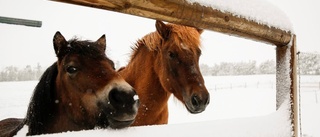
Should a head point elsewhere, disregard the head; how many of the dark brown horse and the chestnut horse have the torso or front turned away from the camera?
0

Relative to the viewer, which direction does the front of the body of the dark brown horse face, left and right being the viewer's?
facing the viewer and to the right of the viewer

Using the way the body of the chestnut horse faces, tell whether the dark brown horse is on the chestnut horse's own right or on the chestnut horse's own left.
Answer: on the chestnut horse's own right

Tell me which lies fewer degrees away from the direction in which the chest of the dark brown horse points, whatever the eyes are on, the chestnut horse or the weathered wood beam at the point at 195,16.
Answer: the weathered wood beam

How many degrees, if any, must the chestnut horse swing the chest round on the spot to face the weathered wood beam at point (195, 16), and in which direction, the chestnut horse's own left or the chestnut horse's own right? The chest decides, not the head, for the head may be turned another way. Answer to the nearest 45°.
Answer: approximately 45° to the chestnut horse's own right

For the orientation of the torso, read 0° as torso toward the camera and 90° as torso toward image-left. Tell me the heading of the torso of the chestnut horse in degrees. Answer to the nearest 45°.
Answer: approximately 315°
